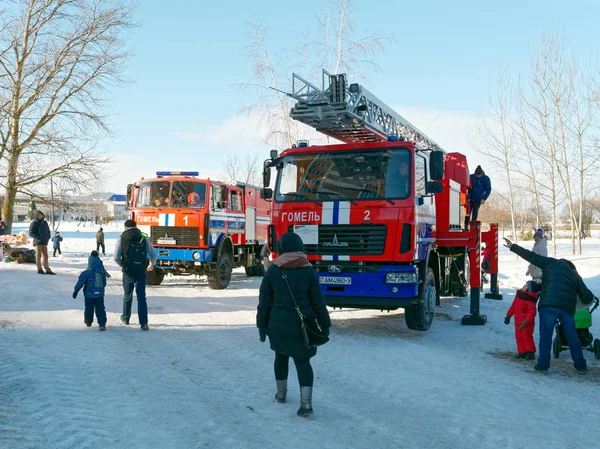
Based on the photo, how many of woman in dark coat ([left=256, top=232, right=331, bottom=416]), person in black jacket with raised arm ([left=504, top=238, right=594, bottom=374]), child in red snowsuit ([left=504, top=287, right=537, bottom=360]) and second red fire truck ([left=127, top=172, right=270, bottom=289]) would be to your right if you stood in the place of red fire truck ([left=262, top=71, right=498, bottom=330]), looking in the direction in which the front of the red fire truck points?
1

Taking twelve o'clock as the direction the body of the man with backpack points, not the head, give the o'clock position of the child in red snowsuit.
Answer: The child in red snowsuit is roughly at 4 o'clock from the man with backpack.

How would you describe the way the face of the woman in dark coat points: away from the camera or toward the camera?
away from the camera

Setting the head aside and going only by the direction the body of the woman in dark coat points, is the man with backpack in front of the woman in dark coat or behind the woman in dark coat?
in front

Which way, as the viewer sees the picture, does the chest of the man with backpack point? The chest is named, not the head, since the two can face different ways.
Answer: away from the camera

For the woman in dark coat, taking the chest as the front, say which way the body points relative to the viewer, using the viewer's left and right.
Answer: facing away from the viewer

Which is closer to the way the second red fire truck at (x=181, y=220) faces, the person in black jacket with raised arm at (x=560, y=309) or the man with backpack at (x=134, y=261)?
the man with backpack
